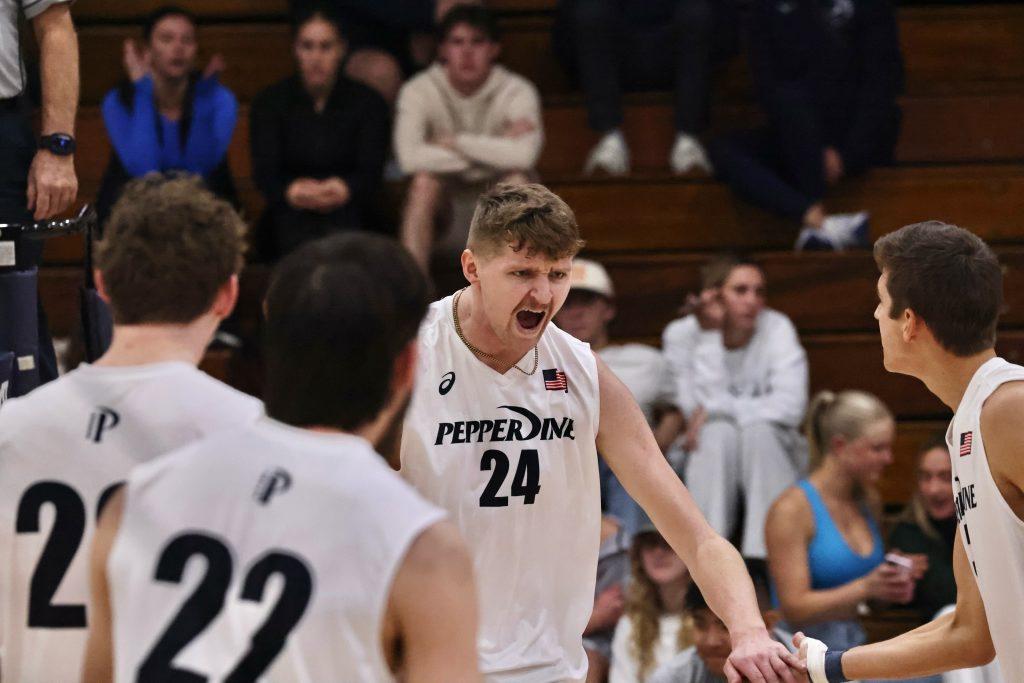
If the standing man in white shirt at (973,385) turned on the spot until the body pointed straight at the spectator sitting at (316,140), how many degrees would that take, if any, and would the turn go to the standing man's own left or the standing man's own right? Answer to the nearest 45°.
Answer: approximately 45° to the standing man's own right

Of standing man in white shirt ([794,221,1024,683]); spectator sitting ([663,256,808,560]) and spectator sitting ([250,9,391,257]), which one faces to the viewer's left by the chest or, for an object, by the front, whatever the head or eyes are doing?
the standing man in white shirt

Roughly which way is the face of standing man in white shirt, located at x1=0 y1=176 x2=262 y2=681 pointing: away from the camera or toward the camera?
away from the camera

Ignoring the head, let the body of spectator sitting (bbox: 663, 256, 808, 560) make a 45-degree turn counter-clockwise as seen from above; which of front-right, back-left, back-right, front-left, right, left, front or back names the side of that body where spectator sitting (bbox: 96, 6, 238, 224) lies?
back-right

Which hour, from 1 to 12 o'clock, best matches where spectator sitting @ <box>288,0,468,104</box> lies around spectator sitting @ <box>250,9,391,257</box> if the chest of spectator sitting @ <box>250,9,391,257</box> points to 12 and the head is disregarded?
spectator sitting @ <box>288,0,468,104</box> is roughly at 7 o'clock from spectator sitting @ <box>250,9,391,257</box>.

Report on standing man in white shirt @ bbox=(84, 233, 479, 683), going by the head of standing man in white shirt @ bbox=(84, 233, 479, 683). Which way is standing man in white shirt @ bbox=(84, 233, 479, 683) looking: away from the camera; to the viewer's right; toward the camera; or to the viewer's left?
away from the camera

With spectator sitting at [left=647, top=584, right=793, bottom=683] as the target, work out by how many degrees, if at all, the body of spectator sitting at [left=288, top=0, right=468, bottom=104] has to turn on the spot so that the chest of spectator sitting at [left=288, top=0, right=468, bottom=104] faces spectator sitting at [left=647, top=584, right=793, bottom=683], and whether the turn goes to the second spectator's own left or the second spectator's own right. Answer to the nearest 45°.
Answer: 0° — they already face them

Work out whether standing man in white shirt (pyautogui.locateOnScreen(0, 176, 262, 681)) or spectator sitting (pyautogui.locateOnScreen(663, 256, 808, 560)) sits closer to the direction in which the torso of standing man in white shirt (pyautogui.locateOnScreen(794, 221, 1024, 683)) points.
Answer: the standing man in white shirt

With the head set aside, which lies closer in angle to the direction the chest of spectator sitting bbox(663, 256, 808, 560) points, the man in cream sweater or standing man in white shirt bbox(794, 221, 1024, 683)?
the standing man in white shirt
